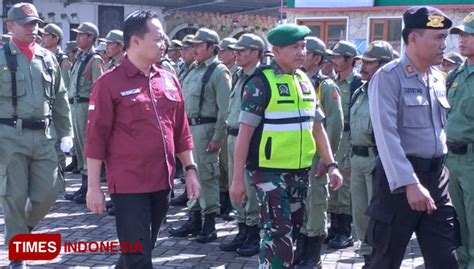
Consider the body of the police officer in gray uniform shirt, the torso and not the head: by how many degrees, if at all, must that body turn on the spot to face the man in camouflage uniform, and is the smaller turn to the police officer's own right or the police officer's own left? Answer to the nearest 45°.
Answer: approximately 135° to the police officer's own right

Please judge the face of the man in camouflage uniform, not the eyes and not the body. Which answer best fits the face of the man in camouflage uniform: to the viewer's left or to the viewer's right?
to the viewer's right

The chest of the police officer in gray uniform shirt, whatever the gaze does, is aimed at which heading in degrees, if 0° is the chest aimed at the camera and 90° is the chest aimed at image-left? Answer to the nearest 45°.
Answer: approximately 315°

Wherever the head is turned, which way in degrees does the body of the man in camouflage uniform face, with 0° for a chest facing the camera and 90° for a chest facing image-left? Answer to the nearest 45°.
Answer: approximately 315°
